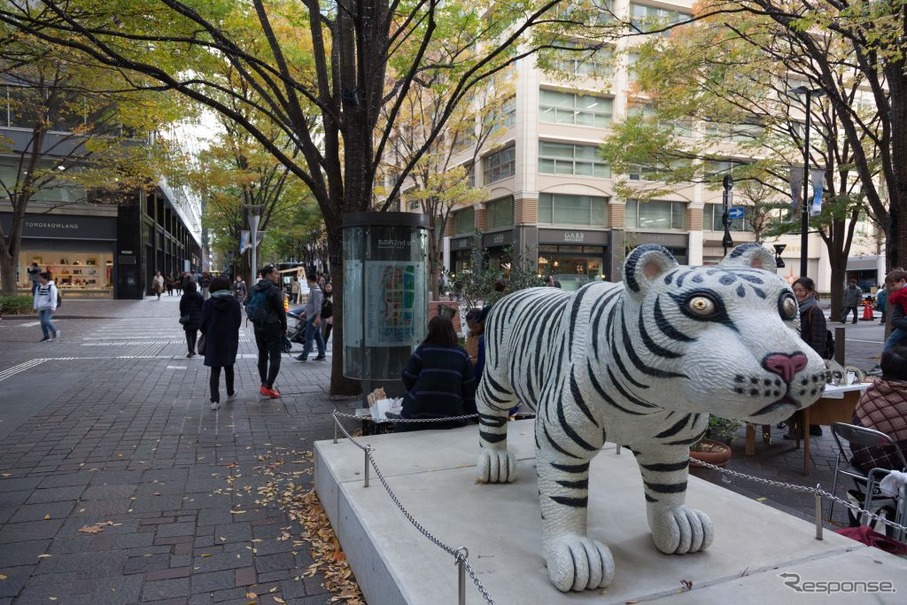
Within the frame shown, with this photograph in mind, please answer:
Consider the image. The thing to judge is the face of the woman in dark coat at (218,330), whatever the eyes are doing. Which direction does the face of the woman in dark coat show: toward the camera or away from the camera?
away from the camera

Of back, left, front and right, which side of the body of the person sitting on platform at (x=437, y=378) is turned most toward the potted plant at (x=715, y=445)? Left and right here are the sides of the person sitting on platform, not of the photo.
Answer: right

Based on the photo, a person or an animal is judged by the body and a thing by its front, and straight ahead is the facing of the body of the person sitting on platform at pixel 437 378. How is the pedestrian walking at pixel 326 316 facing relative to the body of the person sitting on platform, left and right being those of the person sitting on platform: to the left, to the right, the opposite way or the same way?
the opposite way

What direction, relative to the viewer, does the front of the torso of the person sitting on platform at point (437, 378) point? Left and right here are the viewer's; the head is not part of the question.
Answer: facing away from the viewer

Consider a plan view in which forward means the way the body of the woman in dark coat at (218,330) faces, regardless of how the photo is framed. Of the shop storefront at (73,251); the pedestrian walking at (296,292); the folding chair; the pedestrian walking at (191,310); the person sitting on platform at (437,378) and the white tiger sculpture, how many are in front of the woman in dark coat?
3

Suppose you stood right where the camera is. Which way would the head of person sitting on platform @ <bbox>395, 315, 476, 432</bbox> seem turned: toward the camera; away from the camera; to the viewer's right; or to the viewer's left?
away from the camera

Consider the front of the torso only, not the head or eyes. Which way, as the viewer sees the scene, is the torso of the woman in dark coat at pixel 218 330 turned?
away from the camera

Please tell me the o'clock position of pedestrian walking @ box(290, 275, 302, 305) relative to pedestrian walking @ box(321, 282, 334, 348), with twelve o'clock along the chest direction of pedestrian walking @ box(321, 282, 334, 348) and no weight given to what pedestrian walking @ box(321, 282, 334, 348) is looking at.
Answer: pedestrian walking @ box(290, 275, 302, 305) is roughly at 6 o'clock from pedestrian walking @ box(321, 282, 334, 348).

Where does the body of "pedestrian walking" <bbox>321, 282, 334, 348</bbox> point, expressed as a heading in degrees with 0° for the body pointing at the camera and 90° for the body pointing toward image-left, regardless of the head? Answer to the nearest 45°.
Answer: approximately 0°

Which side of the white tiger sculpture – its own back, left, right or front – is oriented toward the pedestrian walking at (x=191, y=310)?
back

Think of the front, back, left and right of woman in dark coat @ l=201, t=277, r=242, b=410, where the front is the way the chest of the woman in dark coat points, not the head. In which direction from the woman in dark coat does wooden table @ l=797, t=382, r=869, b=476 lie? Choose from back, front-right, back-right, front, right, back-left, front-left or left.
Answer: back-right
